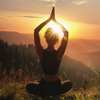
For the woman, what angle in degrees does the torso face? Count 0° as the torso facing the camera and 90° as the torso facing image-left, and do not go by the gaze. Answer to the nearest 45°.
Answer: approximately 180°
